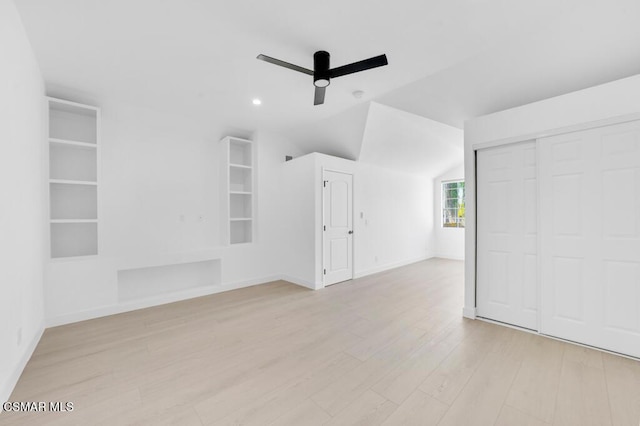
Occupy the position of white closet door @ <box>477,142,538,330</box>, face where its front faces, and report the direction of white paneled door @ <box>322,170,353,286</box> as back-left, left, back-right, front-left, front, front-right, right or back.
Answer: front-right

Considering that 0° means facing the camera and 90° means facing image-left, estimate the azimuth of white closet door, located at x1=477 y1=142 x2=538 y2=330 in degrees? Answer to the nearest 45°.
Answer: approximately 45°

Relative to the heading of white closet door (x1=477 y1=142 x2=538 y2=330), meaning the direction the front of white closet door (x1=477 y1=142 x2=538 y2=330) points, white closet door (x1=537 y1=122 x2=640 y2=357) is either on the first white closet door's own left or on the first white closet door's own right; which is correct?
on the first white closet door's own left

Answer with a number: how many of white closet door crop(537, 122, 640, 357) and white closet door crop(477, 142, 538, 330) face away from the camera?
0

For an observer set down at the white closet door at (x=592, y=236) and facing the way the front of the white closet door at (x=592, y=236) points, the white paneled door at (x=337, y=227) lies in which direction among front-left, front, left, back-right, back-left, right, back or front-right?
front-right

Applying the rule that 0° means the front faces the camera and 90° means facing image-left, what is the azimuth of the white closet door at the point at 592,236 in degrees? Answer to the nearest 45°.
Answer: approximately 45°

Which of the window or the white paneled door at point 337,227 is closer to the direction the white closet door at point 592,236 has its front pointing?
the white paneled door

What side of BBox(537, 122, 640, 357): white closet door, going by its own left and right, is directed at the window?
right
